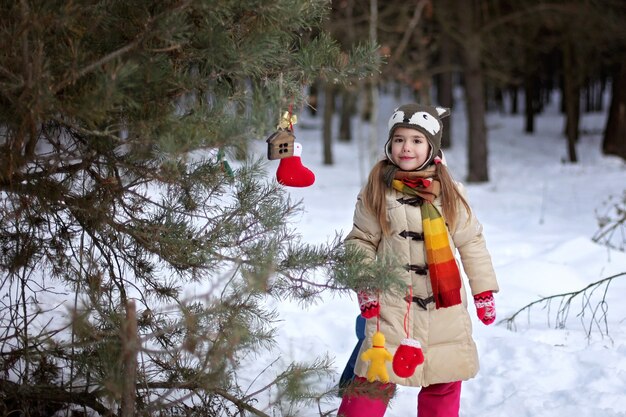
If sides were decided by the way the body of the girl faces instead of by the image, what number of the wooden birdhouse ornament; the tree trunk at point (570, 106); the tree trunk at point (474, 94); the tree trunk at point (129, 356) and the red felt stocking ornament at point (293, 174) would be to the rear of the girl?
2

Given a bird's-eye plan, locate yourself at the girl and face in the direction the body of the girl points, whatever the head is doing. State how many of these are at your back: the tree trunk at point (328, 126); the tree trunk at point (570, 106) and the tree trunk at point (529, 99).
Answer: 3

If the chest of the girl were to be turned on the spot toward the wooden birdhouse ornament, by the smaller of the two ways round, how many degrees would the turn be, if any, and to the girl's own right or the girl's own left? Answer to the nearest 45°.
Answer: approximately 45° to the girl's own right

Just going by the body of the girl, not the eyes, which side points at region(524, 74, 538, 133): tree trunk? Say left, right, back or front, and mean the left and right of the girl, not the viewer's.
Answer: back

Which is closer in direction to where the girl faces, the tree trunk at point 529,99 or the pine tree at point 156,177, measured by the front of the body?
the pine tree

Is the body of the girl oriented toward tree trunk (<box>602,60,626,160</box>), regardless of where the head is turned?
no

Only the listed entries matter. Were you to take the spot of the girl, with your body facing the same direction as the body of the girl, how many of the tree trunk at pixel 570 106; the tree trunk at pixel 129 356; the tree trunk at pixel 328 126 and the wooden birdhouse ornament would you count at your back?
2

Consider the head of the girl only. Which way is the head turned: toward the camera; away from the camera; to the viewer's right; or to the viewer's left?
toward the camera

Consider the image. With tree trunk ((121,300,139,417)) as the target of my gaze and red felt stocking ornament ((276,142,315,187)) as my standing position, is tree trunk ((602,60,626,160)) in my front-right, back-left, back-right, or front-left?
back-right

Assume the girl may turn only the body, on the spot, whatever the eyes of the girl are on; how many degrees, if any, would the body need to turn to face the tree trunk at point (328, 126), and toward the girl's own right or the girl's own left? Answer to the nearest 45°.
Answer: approximately 180°

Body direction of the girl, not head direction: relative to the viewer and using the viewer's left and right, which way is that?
facing the viewer

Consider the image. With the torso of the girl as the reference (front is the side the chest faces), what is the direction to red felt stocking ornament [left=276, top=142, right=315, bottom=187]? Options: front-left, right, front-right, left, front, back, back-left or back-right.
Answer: front-right

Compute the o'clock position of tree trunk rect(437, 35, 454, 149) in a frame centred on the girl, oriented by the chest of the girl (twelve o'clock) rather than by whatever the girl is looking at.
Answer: The tree trunk is roughly at 6 o'clock from the girl.

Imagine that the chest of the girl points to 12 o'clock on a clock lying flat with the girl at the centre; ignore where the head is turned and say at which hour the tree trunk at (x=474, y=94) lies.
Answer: The tree trunk is roughly at 6 o'clock from the girl.

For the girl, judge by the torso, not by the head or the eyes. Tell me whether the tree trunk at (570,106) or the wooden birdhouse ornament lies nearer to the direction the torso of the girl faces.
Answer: the wooden birdhouse ornament
